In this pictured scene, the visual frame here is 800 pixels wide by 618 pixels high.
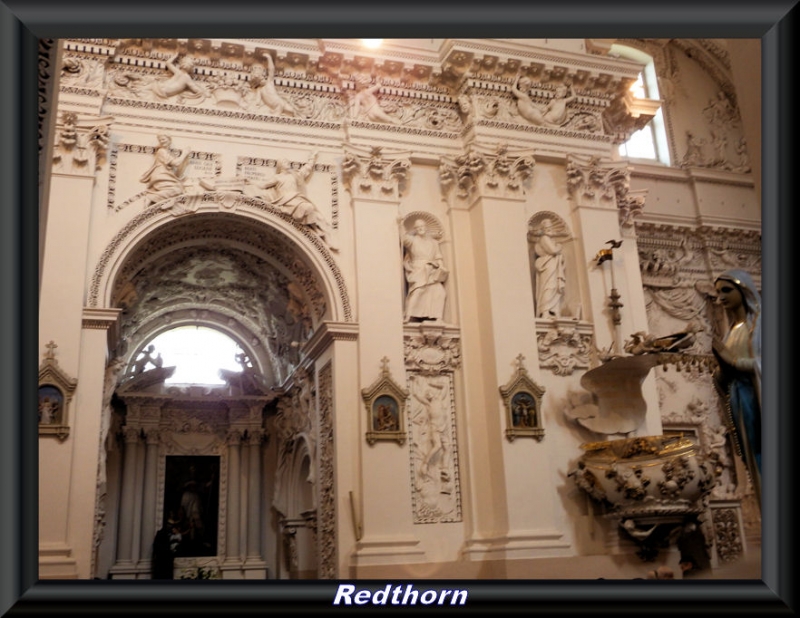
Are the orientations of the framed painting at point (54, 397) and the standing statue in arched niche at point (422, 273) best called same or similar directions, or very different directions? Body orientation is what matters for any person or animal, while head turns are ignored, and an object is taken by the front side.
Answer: same or similar directions

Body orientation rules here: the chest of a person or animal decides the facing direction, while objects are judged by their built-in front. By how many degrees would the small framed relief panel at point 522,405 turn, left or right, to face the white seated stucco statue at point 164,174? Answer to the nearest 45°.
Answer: approximately 90° to its right

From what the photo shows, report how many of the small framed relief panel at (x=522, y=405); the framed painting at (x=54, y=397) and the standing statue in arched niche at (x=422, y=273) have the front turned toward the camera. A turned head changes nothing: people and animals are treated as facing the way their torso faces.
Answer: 3

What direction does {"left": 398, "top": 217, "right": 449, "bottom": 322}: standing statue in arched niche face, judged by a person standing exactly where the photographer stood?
facing the viewer

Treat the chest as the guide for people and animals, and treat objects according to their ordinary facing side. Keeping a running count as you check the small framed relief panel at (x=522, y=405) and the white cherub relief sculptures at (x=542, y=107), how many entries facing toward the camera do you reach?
2

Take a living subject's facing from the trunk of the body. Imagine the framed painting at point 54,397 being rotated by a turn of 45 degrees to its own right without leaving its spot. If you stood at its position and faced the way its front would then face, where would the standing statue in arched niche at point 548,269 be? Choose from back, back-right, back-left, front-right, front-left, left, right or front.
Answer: back-left

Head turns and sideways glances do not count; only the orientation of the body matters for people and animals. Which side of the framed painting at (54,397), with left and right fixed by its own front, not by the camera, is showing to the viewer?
front

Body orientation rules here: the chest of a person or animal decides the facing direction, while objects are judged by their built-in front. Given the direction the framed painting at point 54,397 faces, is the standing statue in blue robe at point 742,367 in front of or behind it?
in front

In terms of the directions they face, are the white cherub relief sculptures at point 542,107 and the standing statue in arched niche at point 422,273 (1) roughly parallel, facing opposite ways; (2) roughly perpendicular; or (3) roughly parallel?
roughly parallel

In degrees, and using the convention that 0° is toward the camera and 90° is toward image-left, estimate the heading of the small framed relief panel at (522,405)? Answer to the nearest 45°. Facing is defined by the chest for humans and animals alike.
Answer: approximately 0°
